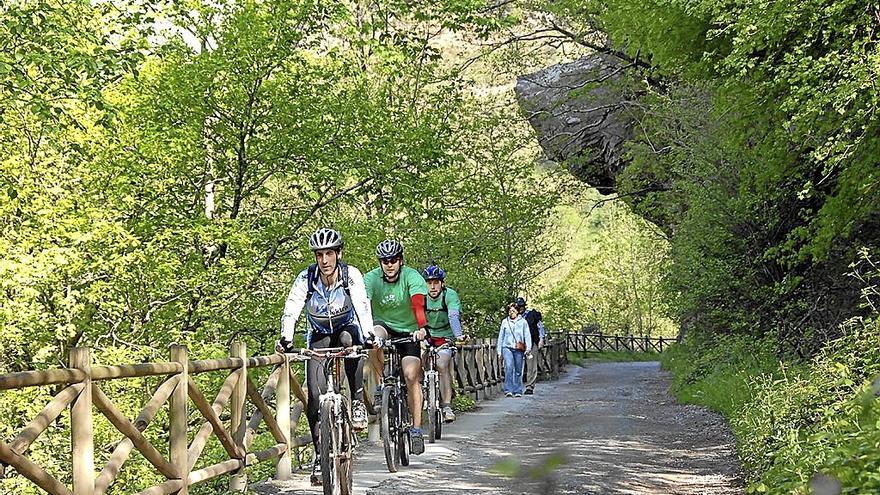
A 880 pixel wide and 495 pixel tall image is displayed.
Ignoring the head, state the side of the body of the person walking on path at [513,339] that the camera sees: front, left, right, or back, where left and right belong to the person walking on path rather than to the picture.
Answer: front

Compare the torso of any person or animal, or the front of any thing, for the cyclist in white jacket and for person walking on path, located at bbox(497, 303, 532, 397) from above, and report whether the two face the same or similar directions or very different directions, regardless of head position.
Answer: same or similar directions

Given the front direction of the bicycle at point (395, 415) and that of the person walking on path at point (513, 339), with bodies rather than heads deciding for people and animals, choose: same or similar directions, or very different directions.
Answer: same or similar directions

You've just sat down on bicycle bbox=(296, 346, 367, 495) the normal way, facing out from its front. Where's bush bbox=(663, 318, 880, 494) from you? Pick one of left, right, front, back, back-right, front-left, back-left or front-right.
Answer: left

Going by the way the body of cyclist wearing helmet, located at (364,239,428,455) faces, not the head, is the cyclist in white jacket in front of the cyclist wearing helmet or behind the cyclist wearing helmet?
in front

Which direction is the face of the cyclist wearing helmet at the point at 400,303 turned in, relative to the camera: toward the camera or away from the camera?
toward the camera

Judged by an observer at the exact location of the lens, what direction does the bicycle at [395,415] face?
facing the viewer

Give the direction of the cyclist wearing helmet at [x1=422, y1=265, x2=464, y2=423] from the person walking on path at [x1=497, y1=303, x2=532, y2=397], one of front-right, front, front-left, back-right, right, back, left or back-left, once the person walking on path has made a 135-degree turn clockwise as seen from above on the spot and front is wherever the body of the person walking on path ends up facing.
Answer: back-left

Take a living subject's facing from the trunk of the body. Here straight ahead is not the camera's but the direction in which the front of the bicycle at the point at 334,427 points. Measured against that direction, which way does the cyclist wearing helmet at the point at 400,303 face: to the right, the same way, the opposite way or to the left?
the same way

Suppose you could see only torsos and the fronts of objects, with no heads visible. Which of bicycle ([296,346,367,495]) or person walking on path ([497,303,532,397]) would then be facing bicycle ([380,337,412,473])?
the person walking on path

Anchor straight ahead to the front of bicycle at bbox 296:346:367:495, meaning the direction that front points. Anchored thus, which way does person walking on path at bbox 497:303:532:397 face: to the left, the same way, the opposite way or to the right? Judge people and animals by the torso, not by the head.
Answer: the same way

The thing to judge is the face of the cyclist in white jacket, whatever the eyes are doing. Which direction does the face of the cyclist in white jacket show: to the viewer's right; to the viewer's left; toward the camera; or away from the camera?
toward the camera

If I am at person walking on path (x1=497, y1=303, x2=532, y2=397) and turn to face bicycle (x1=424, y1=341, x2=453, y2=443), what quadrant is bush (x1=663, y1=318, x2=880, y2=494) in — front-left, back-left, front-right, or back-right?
front-left

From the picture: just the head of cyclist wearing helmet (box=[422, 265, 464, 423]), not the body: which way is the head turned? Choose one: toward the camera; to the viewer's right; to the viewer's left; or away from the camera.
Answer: toward the camera
